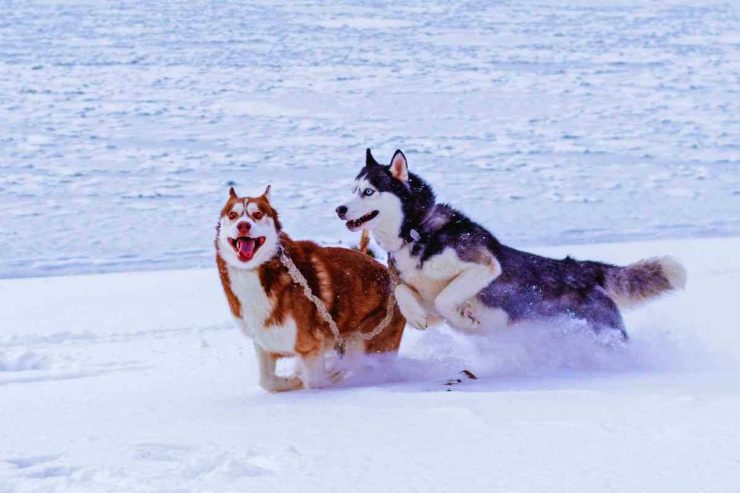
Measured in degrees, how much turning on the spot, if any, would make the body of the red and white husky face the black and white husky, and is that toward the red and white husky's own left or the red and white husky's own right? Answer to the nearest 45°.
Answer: approximately 135° to the red and white husky's own left

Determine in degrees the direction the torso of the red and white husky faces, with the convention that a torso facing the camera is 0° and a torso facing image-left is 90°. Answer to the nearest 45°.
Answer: approximately 45°

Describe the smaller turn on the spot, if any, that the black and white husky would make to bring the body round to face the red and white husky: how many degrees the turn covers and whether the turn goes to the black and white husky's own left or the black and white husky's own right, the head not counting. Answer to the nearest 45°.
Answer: approximately 45° to the black and white husky's own left

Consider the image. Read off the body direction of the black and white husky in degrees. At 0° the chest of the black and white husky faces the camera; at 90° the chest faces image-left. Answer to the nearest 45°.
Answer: approximately 90°
